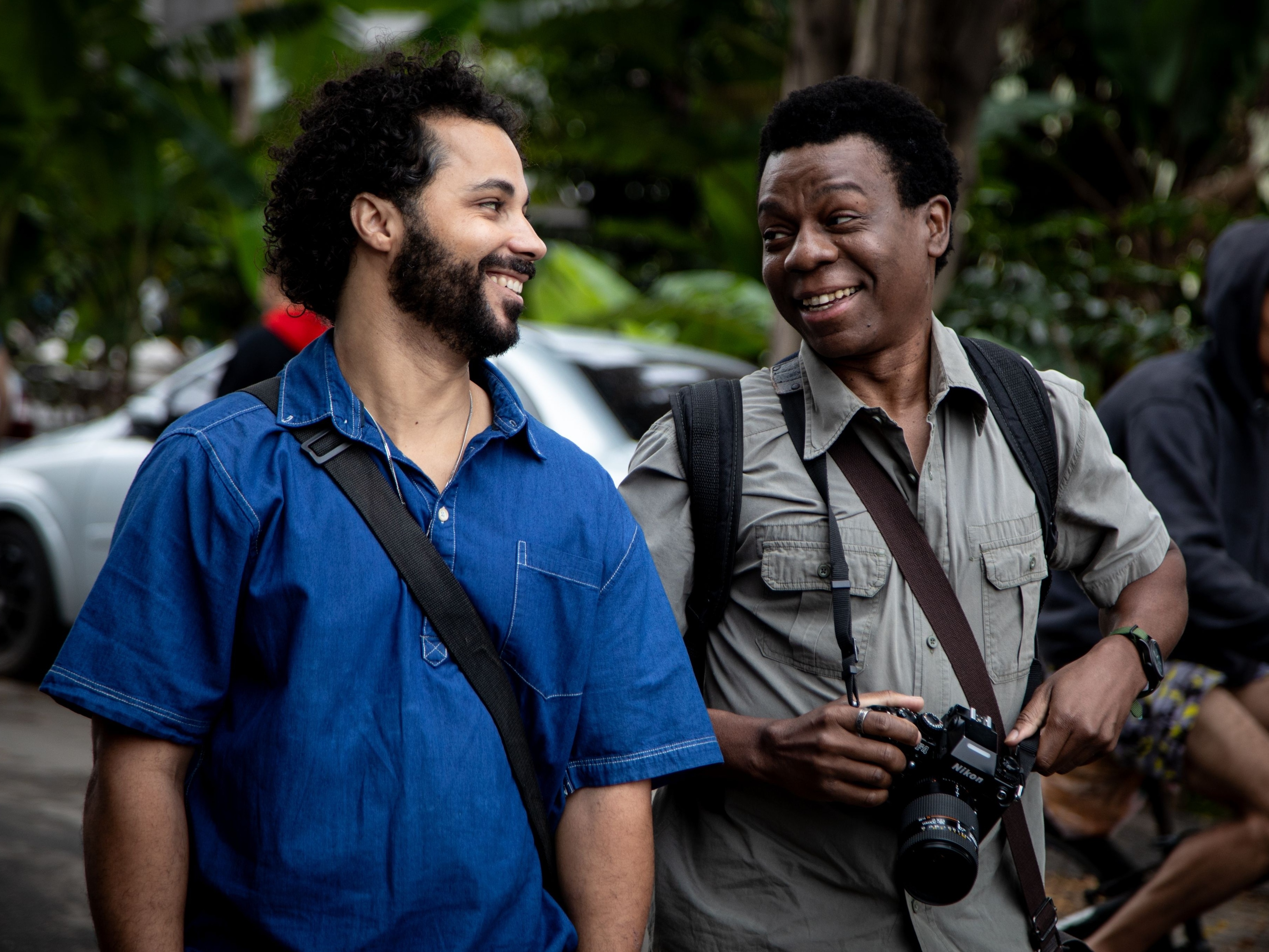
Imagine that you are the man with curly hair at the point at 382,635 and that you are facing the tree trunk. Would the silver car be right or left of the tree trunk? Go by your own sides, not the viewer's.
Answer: left

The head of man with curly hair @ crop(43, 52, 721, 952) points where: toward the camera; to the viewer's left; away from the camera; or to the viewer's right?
to the viewer's right

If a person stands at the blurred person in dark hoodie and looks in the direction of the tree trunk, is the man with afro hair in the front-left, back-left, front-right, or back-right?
back-left

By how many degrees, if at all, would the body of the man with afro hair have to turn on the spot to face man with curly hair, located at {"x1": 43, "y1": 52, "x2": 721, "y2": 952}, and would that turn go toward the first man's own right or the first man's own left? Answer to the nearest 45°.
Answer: approximately 45° to the first man's own right

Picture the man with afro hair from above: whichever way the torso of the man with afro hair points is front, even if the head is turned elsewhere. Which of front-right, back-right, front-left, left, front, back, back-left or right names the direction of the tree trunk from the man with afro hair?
back

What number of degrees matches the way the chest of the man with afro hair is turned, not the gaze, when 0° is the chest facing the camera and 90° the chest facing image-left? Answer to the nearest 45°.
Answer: approximately 0°

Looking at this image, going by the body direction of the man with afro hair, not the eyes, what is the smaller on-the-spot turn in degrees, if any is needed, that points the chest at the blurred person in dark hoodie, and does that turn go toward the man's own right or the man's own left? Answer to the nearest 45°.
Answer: approximately 135° to the man's own left
